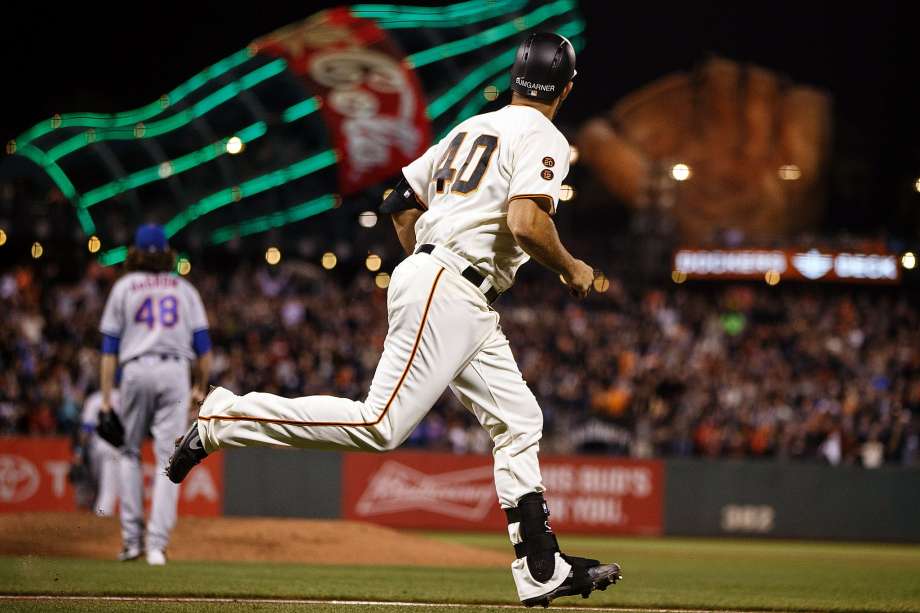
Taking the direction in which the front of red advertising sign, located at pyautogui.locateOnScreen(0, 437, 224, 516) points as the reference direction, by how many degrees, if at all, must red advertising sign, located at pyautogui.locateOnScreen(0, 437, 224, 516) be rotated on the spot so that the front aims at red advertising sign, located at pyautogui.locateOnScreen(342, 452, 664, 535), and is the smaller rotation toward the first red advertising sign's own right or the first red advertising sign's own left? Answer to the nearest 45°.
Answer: approximately 90° to the first red advertising sign's own left

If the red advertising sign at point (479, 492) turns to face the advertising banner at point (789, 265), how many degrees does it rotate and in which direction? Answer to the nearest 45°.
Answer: approximately 135° to its left

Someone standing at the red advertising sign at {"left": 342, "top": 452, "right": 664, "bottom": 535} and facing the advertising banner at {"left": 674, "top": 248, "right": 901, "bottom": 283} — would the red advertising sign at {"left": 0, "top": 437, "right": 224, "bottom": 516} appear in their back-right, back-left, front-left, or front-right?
back-left

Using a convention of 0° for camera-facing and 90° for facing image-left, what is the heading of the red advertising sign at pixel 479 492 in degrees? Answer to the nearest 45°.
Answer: approximately 0°

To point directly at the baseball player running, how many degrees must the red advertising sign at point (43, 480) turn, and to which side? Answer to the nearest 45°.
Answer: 0° — it already faces them

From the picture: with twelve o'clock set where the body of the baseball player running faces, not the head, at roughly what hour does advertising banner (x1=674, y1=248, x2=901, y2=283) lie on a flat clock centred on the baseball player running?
The advertising banner is roughly at 11 o'clock from the baseball player running.

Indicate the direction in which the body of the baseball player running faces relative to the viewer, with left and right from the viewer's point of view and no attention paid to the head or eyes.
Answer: facing away from the viewer and to the right of the viewer

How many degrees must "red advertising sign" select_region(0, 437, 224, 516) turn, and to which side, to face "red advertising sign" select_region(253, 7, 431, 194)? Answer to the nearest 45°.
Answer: approximately 135° to its left
